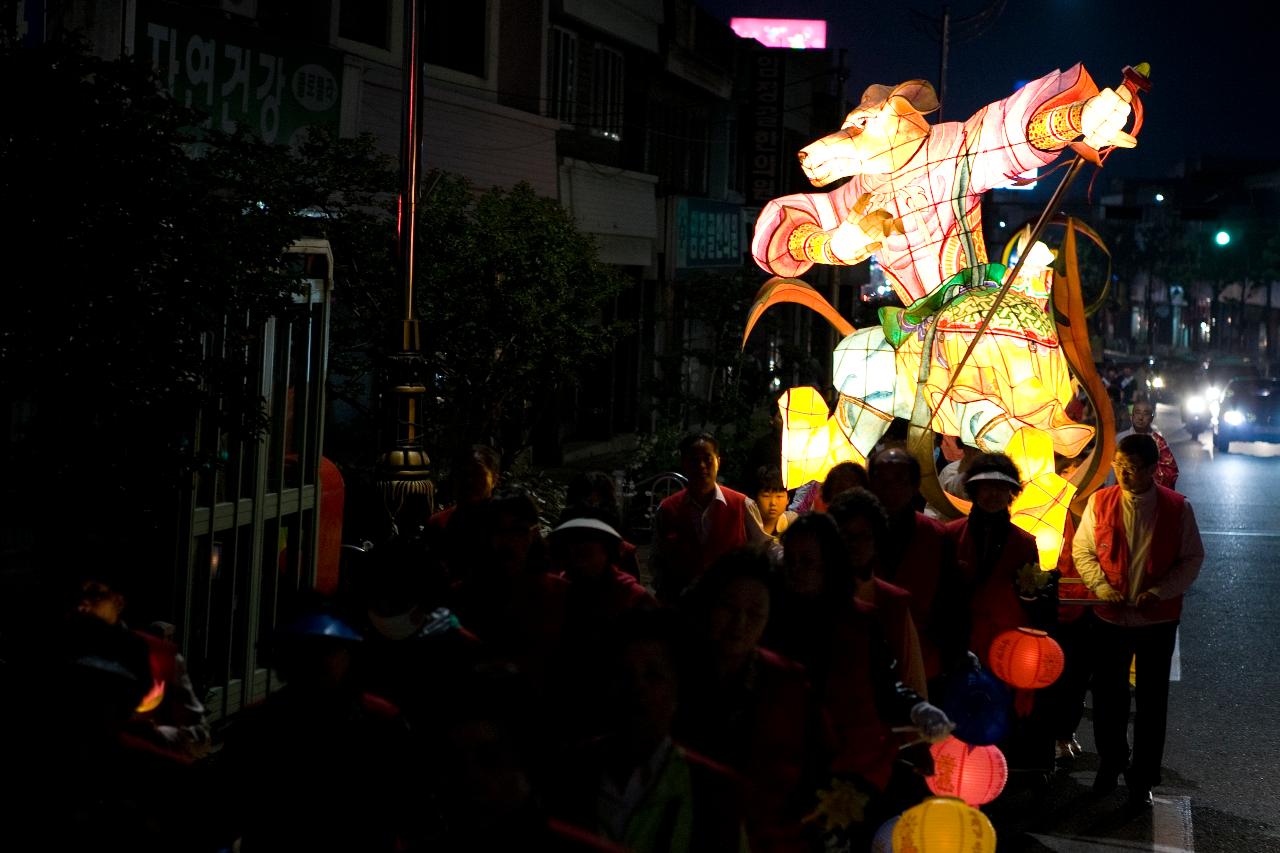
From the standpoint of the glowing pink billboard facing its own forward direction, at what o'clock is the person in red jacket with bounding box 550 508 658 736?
The person in red jacket is roughly at 12 o'clock from the glowing pink billboard.

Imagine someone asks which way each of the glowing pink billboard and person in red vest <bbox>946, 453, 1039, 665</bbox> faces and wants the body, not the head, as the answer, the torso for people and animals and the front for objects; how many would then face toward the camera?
2

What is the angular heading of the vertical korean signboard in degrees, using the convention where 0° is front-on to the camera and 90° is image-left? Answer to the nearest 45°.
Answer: approximately 0°

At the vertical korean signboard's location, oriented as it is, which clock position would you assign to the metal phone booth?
The metal phone booth is roughly at 12 o'clock from the vertical korean signboard.

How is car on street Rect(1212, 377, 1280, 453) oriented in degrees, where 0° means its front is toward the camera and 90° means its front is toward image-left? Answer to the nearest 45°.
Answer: approximately 0°

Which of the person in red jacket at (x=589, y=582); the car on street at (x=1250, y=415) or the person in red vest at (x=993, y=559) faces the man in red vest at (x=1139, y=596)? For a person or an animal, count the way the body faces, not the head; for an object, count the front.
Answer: the car on street
